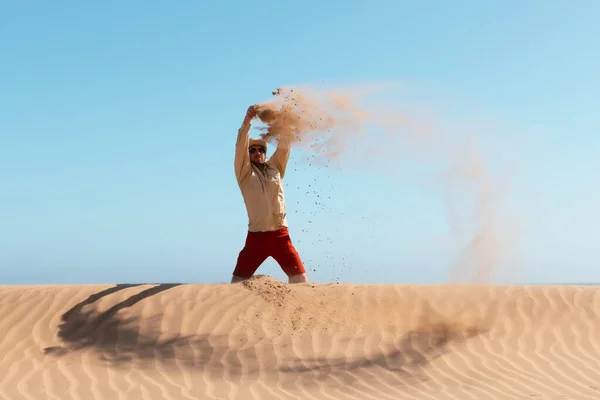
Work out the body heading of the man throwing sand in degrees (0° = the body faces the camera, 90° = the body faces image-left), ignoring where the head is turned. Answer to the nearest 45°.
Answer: approximately 0°
